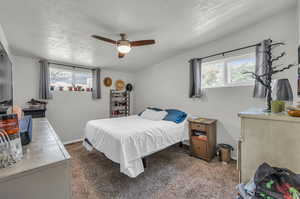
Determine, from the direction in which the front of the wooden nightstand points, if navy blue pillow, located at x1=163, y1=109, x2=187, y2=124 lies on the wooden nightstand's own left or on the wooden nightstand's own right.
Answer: on the wooden nightstand's own right

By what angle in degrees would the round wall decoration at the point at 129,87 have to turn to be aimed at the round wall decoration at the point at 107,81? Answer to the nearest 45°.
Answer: approximately 90° to its right

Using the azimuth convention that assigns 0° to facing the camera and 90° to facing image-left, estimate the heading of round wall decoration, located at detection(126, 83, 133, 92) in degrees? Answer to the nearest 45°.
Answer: approximately 315°

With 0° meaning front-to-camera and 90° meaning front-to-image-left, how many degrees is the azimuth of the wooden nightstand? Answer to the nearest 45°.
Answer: approximately 45°

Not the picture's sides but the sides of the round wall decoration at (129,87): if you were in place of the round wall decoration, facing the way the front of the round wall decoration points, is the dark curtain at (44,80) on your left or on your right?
on your right
